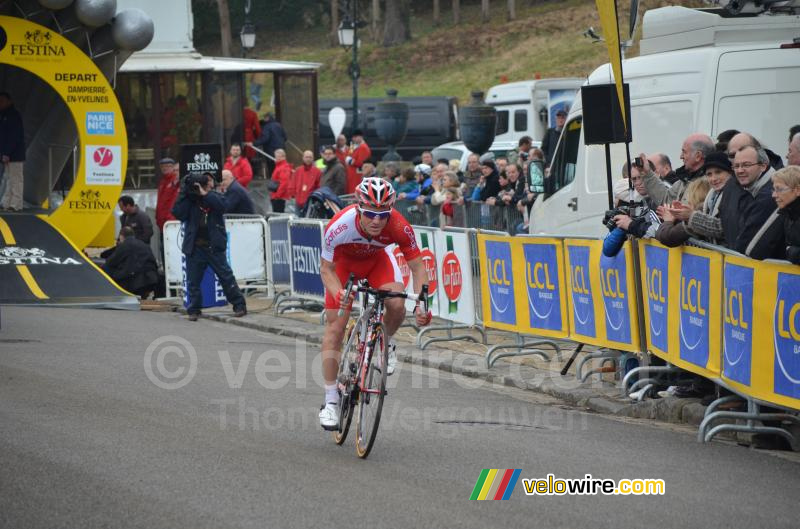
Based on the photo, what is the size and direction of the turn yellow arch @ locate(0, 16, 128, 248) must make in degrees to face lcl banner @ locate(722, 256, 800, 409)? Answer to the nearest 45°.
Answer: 0° — it already faces it

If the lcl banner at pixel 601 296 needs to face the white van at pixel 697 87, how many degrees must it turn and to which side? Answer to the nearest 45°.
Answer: approximately 180°

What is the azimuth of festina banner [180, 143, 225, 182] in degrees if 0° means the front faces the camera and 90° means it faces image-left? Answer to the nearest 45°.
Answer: approximately 0°

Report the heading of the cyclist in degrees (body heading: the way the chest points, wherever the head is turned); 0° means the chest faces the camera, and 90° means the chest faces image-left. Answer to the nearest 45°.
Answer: approximately 0°

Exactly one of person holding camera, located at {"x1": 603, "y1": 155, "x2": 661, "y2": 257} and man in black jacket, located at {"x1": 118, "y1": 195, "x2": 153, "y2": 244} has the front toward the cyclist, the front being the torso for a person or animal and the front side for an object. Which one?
the person holding camera

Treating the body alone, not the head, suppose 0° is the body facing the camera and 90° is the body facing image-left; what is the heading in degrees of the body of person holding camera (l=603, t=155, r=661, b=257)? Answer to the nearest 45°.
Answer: approximately 45°

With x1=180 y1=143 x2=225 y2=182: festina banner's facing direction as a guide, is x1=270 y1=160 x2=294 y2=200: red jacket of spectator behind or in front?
behind

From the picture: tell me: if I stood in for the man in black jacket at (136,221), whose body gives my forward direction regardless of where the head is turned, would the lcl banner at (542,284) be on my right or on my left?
on my left

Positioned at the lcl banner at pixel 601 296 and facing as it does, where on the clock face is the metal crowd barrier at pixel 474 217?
The metal crowd barrier is roughly at 4 o'clock from the lcl banner.
